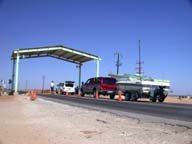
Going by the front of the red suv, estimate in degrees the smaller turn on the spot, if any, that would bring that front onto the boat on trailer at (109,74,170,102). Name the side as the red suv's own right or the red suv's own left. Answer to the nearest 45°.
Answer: approximately 180°

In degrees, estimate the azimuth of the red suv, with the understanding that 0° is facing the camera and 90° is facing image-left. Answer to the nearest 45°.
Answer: approximately 135°
